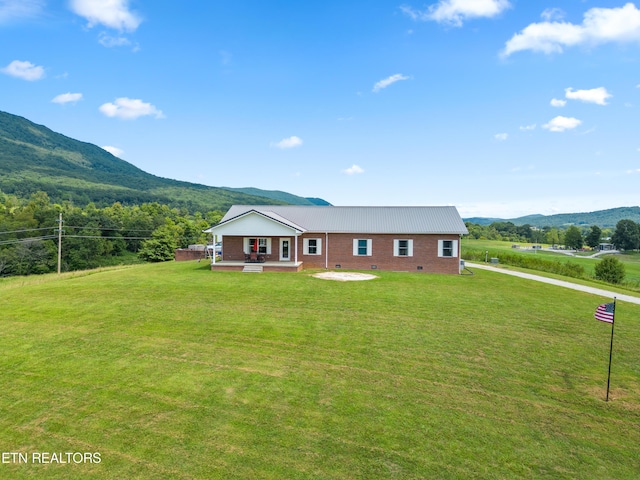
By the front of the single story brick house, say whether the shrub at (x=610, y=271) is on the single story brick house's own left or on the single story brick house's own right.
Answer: on the single story brick house's own left

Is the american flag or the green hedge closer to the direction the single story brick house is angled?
the american flag

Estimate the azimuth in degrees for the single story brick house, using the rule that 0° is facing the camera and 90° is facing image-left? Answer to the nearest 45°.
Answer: approximately 0°

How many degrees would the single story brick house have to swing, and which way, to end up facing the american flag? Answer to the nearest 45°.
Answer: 0° — it already faces it

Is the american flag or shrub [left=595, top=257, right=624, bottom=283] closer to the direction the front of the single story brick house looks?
the american flag

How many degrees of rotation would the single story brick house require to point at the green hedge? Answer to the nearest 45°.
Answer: approximately 135° to its left
